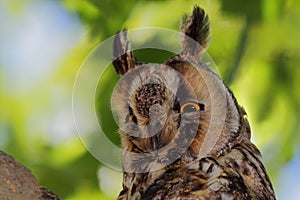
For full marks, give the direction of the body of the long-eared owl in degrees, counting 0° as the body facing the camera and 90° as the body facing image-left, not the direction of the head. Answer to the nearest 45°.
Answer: approximately 45°
